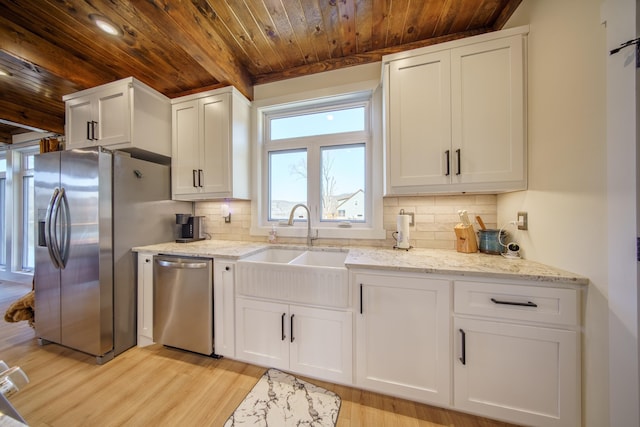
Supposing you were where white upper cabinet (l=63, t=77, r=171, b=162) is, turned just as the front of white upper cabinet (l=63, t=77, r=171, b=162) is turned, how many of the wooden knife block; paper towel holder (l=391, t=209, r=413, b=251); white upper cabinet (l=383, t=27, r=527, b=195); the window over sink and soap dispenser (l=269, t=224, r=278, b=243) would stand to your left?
5

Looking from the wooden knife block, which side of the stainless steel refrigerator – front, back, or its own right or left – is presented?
left

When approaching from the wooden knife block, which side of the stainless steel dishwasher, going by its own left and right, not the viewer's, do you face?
left

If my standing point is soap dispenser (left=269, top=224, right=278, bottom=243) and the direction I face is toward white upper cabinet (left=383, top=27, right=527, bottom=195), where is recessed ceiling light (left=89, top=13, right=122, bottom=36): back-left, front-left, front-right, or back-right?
back-right

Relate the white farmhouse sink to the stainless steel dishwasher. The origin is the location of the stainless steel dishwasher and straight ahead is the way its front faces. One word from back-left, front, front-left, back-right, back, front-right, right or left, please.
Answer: left

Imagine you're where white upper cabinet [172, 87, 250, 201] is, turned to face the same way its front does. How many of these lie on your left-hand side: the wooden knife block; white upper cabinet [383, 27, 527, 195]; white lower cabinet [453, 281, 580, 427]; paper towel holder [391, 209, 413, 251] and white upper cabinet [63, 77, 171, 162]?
4
